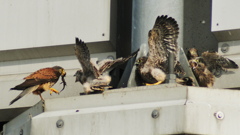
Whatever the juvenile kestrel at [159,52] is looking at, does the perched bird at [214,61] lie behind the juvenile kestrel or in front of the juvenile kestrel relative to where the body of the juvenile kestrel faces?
behind

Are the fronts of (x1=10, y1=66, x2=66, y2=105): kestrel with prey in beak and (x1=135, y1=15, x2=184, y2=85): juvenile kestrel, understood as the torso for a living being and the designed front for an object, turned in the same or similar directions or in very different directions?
very different directions

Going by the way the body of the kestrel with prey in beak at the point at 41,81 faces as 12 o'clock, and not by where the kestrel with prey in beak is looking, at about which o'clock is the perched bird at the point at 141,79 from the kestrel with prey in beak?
The perched bird is roughly at 1 o'clock from the kestrel with prey in beak.

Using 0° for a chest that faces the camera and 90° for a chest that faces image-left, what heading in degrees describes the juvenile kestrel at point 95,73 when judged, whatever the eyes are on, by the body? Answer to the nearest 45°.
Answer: approximately 90°

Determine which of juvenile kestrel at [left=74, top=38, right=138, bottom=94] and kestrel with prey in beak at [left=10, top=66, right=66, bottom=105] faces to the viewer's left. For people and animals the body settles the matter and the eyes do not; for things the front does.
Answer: juvenile kestrel at [left=74, top=38, right=138, bottom=94]

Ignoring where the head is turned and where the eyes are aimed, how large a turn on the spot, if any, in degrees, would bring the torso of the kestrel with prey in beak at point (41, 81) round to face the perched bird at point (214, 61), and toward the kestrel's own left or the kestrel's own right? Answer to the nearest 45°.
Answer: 0° — it already faces it

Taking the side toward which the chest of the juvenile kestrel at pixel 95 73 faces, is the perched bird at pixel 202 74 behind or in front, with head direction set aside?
behind

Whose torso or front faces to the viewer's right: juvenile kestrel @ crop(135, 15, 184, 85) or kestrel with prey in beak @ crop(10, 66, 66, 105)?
kestrel with prey in beak @ crop(10, 66, 66, 105)

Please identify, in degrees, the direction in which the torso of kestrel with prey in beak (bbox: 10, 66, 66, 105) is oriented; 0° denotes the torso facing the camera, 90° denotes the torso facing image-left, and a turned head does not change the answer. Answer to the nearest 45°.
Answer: approximately 270°
